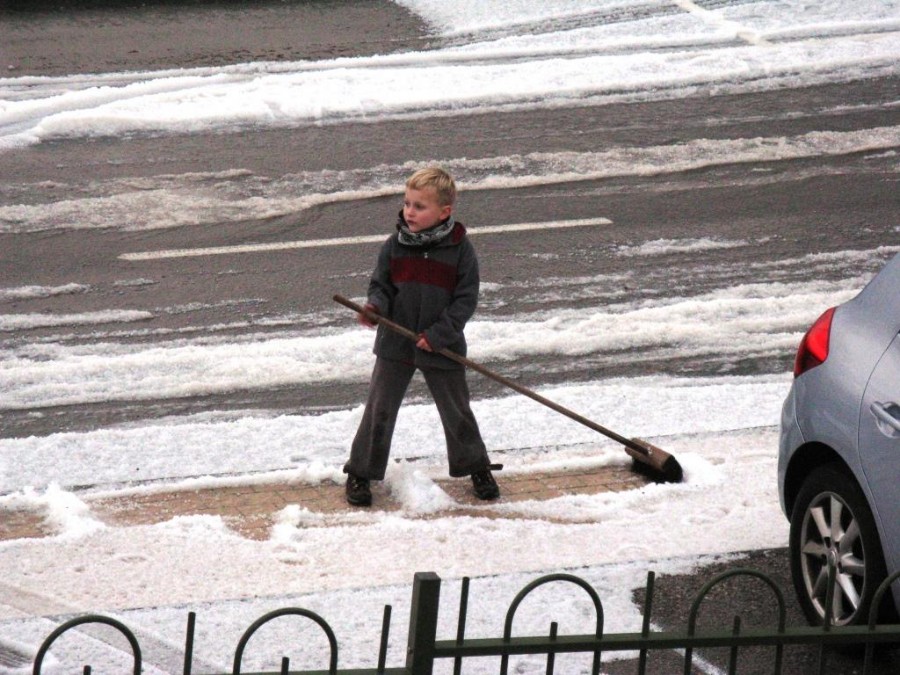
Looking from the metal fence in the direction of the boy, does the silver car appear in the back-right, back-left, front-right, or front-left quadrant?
front-right

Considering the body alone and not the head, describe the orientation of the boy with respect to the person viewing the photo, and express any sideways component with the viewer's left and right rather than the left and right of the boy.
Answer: facing the viewer

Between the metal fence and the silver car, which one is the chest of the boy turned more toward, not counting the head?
the metal fence

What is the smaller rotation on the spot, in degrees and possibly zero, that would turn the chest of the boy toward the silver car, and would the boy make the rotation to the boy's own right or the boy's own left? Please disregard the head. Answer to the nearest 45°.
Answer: approximately 45° to the boy's own left

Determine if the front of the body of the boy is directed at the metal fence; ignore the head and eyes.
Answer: yes

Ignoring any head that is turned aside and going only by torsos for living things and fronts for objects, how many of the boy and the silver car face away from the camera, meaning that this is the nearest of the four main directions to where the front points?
0

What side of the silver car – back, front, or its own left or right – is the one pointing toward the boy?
back
